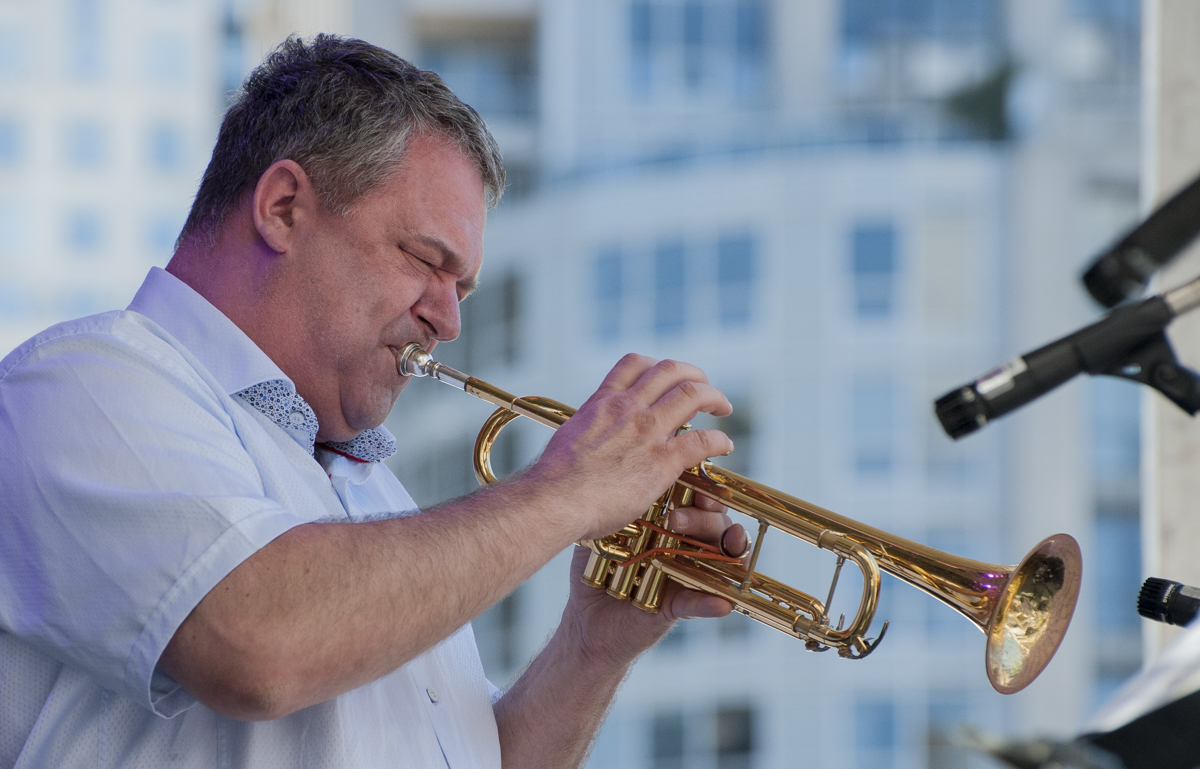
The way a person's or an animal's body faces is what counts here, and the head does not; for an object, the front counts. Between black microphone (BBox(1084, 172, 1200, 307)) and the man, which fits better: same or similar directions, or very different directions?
very different directions

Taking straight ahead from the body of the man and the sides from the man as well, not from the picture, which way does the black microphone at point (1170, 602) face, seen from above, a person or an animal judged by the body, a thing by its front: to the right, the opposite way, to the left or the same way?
the opposite way

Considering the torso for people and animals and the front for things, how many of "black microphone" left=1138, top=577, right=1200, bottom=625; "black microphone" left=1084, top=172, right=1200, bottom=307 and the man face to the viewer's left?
2

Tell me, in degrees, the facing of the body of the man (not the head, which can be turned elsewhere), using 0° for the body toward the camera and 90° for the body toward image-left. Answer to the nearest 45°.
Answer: approximately 315°

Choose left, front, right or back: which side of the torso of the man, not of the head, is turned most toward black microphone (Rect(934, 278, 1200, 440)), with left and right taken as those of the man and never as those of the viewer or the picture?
front

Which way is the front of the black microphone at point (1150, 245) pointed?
to the viewer's left

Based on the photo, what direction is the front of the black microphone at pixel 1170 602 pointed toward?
to the viewer's left

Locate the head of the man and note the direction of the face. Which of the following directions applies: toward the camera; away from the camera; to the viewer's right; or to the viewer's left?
to the viewer's right

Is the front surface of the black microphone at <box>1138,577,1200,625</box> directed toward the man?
yes
